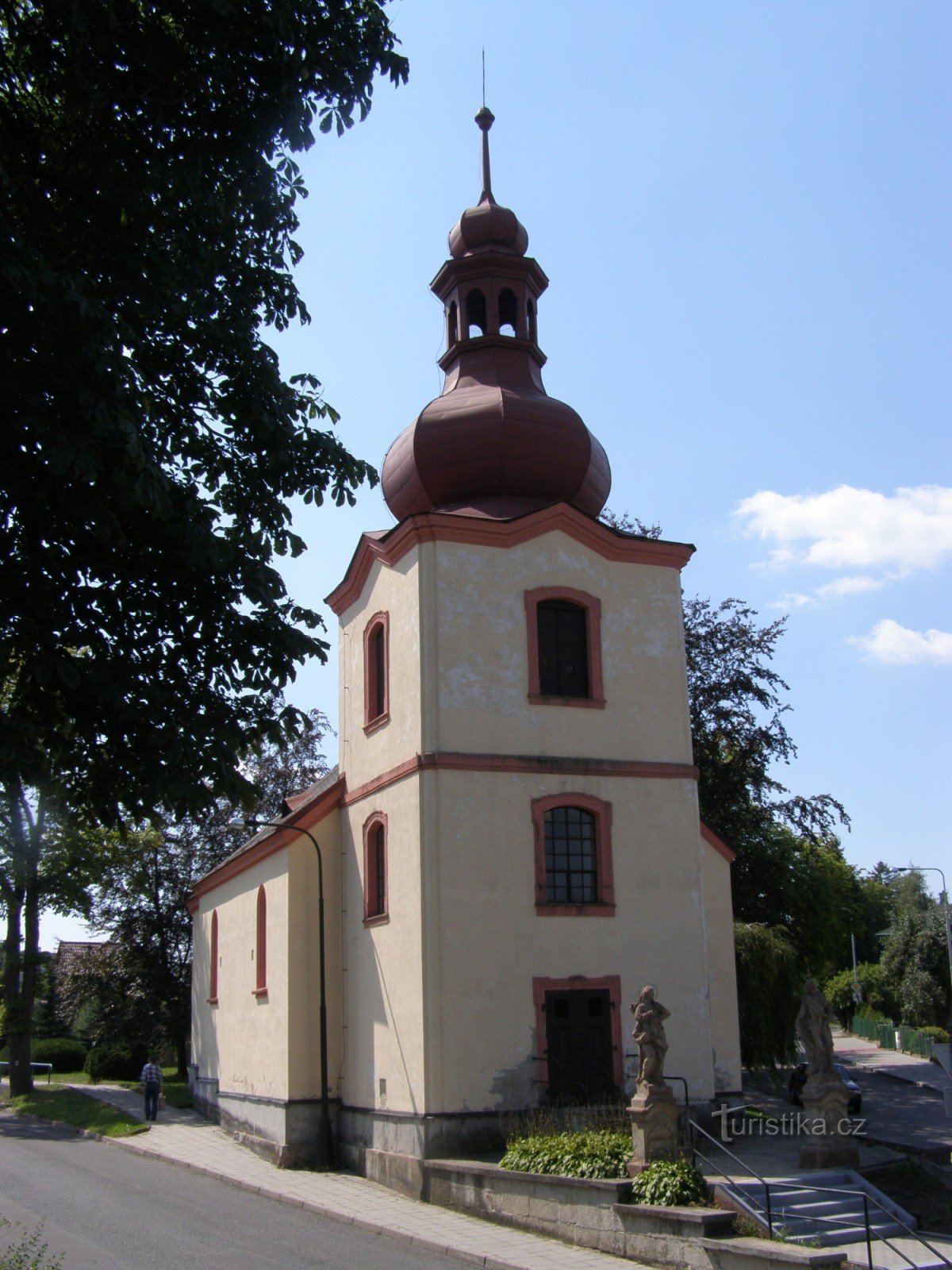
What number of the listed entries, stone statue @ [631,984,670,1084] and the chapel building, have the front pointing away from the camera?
0

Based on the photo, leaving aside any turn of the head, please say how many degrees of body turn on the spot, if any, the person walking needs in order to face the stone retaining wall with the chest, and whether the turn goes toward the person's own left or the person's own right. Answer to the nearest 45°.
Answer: approximately 180°

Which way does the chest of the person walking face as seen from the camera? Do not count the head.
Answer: away from the camera

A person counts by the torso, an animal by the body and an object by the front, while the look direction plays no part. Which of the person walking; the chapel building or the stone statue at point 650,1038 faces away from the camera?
the person walking

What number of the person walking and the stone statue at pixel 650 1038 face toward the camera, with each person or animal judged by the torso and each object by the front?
1

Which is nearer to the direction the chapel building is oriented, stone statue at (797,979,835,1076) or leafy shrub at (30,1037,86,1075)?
the stone statue

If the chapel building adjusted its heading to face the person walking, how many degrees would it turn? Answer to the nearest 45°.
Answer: approximately 135° to its right

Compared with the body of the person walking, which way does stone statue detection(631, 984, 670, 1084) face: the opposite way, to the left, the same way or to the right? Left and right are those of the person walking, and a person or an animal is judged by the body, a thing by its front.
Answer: the opposite way

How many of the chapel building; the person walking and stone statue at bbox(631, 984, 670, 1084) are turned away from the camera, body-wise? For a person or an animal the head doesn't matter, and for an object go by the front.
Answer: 1

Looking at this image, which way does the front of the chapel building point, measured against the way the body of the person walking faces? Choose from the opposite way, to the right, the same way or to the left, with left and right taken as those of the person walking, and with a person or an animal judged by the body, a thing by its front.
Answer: the opposite way
